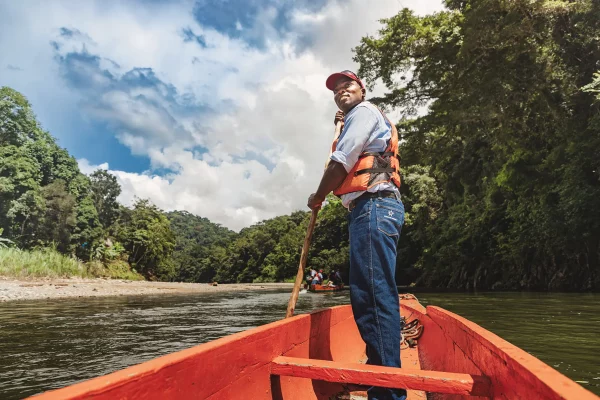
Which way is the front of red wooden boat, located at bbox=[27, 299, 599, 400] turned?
away from the camera

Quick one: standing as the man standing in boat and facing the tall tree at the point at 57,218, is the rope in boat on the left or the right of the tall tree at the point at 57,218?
right

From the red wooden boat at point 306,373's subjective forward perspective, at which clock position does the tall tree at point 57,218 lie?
The tall tree is roughly at 11 o'clock from the red wooden boat.

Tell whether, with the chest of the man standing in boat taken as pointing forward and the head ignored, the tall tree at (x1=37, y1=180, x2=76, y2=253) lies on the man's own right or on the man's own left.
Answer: on the man's own right
